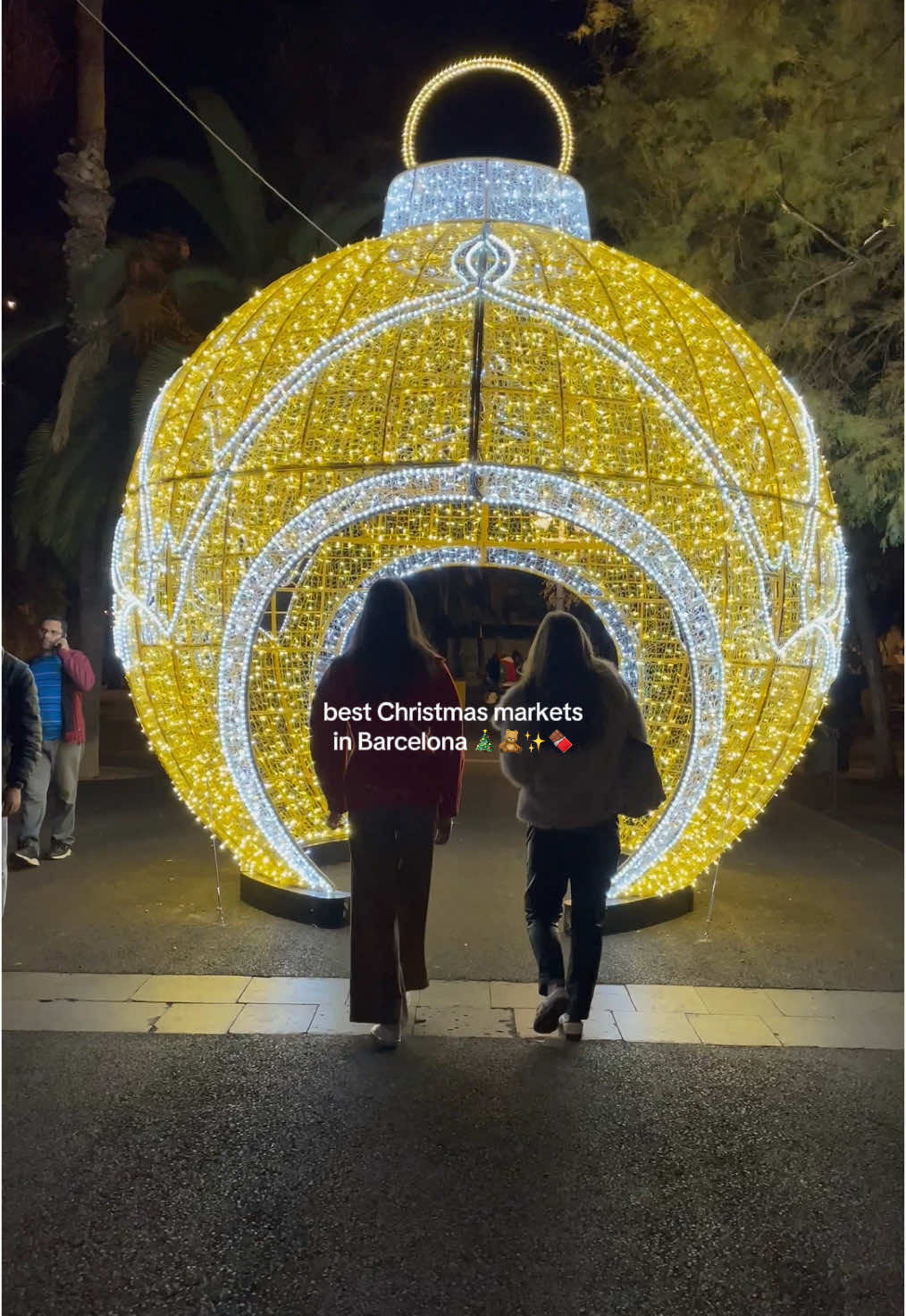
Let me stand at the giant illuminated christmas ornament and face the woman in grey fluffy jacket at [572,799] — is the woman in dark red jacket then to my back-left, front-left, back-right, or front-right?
front-right

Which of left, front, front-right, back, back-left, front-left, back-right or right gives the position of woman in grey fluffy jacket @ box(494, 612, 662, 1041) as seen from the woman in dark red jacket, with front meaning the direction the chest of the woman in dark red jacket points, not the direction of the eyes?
right

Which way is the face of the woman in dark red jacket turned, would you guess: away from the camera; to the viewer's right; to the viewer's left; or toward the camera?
away from the camera

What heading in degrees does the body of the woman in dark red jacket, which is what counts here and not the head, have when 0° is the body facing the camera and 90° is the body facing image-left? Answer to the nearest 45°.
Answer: approximately 180°

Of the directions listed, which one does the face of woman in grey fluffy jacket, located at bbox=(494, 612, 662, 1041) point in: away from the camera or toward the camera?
away from the camera

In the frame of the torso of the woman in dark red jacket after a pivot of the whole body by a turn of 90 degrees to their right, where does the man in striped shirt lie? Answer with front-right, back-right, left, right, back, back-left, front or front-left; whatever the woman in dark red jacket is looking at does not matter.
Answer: back-left
